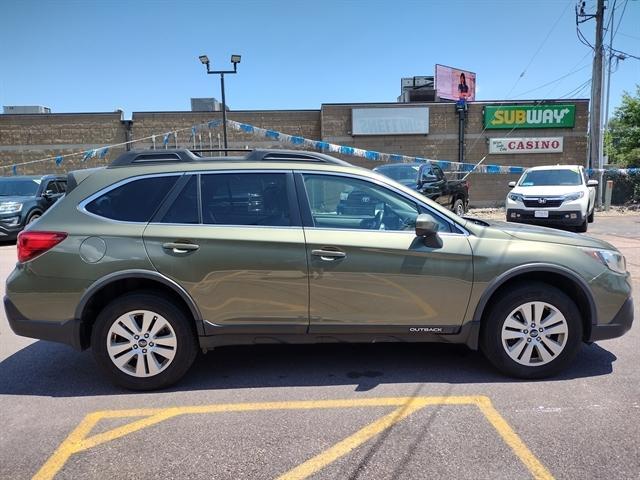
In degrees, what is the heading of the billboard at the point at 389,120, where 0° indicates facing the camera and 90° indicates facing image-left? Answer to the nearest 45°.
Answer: approximately 0°

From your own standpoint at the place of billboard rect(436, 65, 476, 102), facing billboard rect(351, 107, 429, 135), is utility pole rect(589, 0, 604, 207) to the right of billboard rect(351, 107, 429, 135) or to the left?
left

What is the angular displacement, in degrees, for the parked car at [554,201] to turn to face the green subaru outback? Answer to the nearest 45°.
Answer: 0° — it already faces it

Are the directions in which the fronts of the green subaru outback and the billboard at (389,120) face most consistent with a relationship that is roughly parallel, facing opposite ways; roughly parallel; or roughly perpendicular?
roughly perpendicular

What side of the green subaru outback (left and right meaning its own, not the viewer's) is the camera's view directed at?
right

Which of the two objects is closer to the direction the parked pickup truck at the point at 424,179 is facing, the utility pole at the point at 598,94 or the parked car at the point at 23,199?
the parked car

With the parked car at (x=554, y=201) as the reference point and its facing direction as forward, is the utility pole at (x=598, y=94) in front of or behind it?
behind

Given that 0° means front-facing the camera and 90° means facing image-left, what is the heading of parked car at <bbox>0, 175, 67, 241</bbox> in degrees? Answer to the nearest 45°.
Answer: approximately 45°

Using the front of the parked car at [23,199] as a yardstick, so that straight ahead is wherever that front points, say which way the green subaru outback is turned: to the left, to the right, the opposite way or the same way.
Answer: to the left

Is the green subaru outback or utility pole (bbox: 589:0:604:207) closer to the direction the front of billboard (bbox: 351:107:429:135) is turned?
the green subaru outback

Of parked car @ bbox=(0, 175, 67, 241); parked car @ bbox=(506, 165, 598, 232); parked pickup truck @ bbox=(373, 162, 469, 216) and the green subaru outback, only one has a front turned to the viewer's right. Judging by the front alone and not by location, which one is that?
the green subaru outback

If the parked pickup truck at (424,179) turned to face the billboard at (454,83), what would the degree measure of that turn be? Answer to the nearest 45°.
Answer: approximately 135° to its right

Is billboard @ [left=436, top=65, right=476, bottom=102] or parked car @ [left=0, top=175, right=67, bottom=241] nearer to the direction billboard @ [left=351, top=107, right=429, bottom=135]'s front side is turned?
the parked car

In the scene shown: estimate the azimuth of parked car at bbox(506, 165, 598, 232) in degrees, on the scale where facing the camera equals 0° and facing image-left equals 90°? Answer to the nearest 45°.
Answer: approximately 0°

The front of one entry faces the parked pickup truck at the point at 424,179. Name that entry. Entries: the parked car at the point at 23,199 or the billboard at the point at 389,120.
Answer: the billboard
